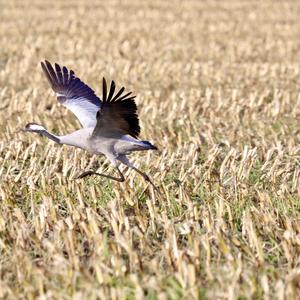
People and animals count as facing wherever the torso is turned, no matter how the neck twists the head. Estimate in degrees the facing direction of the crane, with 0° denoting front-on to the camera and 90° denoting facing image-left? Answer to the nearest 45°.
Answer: approximately 90°
